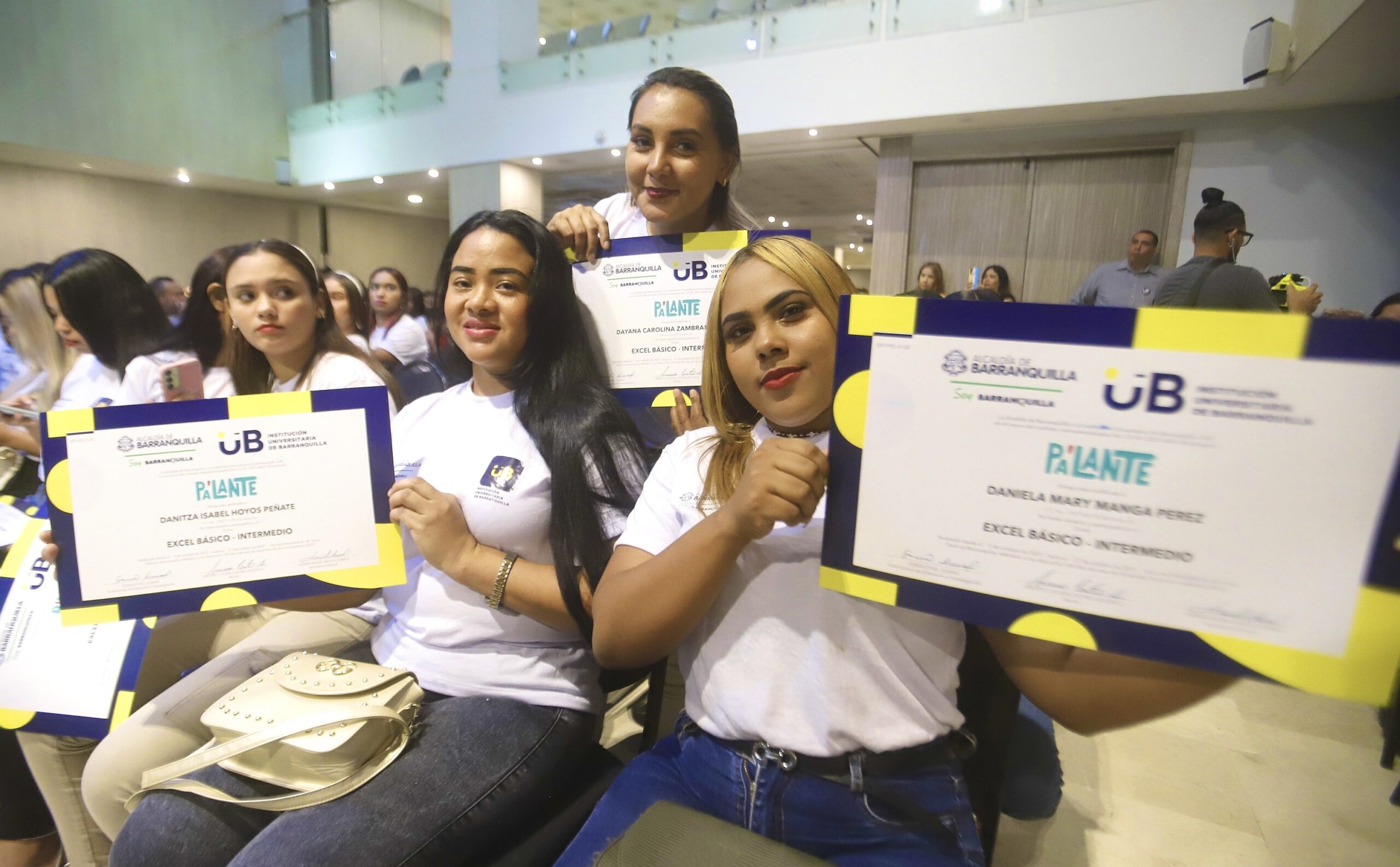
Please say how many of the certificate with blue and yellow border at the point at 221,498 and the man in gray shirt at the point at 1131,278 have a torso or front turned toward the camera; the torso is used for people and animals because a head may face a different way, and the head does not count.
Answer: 2

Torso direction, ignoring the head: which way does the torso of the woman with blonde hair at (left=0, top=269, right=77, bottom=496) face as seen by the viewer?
to the viewer's left

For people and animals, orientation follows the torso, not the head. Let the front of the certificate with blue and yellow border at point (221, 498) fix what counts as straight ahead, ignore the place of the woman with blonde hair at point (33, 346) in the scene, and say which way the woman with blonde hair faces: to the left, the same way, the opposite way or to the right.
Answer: to the right

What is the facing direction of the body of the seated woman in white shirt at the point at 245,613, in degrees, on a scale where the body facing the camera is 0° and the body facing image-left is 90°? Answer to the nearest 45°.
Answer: approximately 45°

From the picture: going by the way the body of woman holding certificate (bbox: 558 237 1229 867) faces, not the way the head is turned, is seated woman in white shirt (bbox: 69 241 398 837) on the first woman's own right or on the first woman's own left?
on the first woman's own right

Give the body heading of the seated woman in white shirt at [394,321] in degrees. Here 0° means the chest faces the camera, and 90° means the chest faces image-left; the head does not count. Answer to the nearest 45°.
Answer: approximately 45°

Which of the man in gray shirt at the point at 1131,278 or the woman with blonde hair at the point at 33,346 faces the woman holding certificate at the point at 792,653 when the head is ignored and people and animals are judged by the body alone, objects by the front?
the man in gray shirt

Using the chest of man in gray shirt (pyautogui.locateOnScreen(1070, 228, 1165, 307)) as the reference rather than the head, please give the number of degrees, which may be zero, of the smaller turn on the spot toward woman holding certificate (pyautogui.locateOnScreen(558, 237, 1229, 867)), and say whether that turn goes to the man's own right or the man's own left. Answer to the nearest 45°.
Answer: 0° — they already face them
